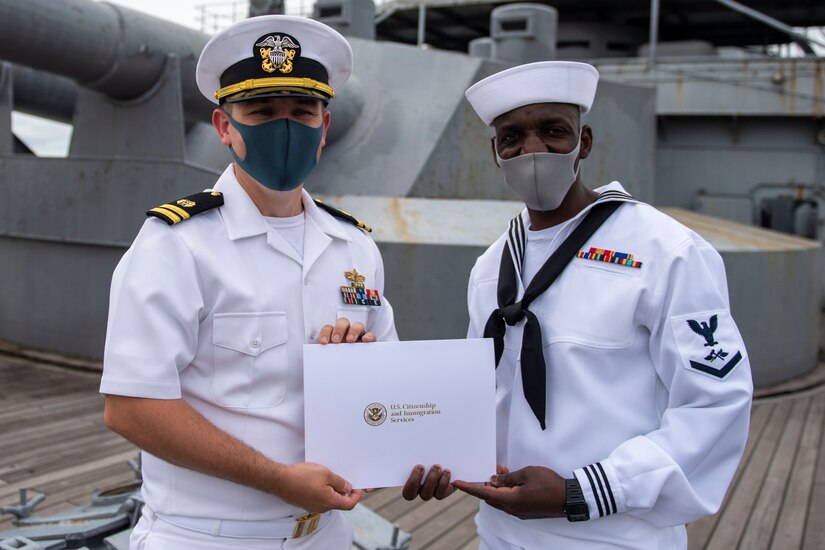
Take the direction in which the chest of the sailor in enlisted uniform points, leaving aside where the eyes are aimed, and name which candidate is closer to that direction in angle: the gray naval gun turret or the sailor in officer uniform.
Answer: the sailor in officer uniform

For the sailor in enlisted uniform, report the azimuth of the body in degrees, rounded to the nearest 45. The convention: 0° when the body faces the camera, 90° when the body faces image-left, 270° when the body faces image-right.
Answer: approximately 45°

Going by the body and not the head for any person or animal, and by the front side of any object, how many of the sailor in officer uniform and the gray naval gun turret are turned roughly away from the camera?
0

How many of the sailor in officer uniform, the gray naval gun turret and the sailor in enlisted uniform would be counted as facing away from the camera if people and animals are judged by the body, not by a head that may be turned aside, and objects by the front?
0

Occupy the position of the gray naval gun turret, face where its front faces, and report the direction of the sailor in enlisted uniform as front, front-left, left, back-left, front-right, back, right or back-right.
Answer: front-left

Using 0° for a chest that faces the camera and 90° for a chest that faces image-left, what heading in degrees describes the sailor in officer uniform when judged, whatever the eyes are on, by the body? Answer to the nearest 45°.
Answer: approximately 315°

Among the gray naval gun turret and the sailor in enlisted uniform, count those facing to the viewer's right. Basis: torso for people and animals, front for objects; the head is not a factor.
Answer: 0

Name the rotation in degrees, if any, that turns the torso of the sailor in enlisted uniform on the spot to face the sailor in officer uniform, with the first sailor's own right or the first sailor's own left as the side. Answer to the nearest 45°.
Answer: approximately 45° to the first sailor's own right

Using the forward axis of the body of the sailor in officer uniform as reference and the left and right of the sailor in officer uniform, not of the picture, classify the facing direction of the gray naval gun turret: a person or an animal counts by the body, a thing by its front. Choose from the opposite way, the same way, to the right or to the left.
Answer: to the right

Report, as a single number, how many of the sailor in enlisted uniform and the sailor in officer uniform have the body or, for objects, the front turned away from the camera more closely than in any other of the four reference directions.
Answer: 0

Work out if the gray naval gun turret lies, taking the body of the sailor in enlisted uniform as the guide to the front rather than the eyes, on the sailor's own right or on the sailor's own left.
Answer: on the sailor's own right
